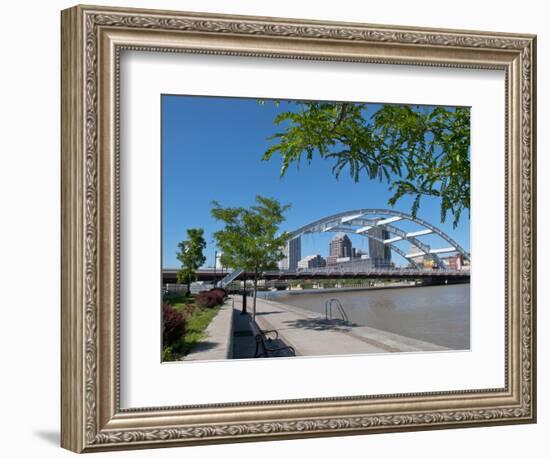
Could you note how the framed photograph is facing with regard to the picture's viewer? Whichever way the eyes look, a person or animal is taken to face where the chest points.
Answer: facing the viewer and to the right of the viewer
